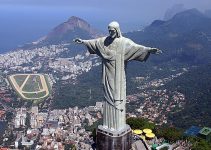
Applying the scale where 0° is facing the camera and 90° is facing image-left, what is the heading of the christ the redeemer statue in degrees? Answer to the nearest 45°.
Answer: approximately 45°
